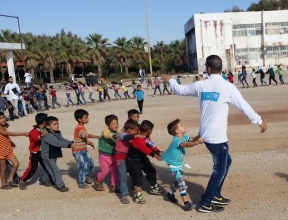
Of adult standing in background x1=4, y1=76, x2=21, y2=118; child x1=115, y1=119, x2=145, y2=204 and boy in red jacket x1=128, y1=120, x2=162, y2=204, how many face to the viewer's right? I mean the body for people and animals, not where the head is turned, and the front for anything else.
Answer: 2

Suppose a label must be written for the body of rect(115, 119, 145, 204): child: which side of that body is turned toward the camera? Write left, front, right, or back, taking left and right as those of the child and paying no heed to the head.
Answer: right

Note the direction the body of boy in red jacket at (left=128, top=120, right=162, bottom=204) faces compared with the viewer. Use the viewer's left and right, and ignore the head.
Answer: facing to the right of the viewer

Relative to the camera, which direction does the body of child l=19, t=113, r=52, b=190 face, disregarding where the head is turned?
to the viewer's right

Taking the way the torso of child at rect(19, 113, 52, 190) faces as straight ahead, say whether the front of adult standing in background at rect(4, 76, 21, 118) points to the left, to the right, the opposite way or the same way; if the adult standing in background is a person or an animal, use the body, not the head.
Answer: to the right

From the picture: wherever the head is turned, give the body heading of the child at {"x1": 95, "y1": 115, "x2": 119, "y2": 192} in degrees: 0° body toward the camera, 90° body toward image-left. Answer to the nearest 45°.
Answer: approximately 315°
